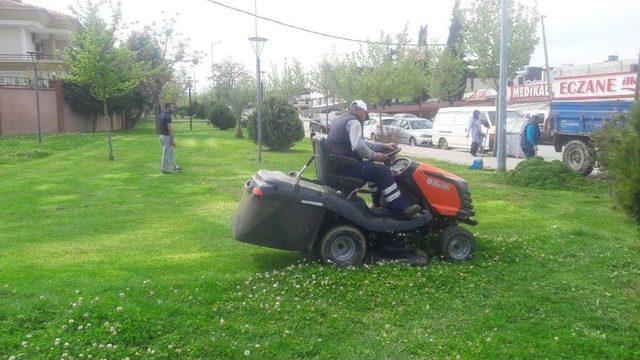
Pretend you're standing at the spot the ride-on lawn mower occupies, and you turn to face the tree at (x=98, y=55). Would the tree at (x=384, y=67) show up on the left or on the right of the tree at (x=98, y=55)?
right

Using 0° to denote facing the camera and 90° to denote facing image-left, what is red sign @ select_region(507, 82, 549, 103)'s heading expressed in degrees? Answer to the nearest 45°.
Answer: approximately 0°

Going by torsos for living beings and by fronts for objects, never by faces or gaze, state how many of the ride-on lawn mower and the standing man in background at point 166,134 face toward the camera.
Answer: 0

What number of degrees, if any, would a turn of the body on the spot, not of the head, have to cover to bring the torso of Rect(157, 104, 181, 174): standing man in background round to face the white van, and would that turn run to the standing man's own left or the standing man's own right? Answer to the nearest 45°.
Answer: approximately 45° to the standing man's own left

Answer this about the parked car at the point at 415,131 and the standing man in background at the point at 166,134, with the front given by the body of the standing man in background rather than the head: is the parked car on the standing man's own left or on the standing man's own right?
on the standing man's own left

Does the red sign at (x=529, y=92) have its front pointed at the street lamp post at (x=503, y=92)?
yes

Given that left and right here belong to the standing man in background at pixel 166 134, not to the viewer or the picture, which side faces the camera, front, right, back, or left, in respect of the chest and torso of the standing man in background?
right

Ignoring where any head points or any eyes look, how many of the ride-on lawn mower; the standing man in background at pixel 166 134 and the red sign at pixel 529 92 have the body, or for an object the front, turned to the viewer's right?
2

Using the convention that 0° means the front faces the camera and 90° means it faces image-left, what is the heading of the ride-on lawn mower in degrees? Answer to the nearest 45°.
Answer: approximately 270°

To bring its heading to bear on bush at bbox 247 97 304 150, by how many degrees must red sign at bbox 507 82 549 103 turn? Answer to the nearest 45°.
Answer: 0° — it already faces it

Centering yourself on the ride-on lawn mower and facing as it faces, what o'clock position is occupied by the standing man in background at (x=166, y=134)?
The standing man in background is roughly at 8 o'clock from the ride-on lawn mower.

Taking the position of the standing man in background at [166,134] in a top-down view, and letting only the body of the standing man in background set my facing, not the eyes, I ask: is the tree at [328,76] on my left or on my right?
on my left

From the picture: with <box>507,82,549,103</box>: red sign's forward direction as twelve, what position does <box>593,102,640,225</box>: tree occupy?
The tree is roughly at 12 o'clock from the red sign.
